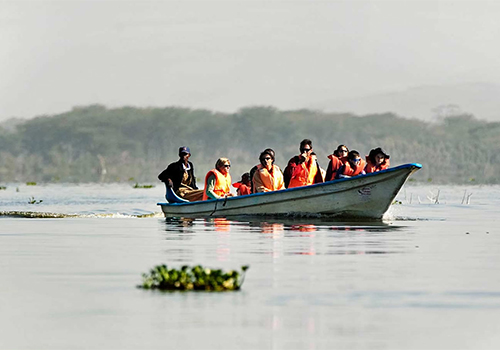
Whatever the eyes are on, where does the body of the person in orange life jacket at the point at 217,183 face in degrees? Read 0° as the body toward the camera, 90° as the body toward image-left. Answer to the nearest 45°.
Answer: approximately 315°

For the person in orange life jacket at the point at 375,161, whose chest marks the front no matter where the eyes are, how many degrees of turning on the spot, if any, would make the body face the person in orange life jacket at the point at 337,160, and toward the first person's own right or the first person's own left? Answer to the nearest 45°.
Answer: approximately 90° to the first person's own right

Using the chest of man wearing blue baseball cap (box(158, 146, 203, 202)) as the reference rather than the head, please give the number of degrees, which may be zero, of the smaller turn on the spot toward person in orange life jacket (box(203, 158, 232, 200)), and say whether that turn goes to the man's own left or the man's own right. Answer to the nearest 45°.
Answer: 0° — they already face them

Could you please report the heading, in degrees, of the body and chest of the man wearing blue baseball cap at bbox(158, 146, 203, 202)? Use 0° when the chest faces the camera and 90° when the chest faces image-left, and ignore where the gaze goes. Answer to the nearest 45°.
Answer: approximately 315°

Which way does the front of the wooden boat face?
to the viewer's right

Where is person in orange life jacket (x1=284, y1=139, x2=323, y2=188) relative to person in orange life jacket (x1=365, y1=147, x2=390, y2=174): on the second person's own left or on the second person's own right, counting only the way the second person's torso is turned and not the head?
on the second person's own right

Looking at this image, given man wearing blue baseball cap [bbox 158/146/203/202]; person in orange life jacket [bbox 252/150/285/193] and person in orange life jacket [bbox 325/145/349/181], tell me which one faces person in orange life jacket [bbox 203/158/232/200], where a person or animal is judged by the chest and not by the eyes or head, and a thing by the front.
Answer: the man wearing blue baseball cap

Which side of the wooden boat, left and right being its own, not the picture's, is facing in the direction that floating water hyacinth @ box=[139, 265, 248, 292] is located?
right
